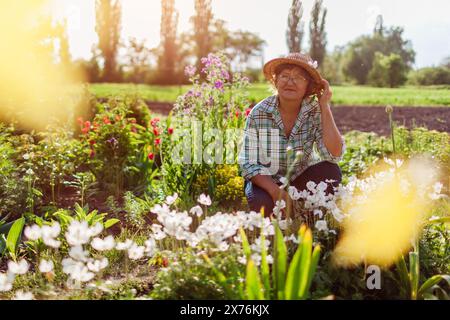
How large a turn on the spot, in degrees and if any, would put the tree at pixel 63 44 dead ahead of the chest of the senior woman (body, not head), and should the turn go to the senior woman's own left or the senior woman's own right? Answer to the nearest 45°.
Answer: approximately 135° to the senior woman's own right

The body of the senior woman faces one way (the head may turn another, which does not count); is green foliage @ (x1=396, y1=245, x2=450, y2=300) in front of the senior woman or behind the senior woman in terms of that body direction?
in front

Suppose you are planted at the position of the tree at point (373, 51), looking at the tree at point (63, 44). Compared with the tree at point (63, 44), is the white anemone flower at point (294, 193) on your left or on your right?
left

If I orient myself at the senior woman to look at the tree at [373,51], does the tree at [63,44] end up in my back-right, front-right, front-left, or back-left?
front-left

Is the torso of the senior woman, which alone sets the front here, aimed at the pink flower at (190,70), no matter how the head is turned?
no

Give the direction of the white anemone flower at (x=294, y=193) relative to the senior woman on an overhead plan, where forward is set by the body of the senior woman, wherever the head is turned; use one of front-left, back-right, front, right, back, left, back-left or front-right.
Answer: front

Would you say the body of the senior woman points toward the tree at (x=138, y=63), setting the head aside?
no

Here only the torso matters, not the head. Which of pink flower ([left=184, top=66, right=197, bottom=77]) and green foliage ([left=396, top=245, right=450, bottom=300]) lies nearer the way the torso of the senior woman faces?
the green foliage

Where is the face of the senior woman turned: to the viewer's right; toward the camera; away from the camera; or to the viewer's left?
toward the camera

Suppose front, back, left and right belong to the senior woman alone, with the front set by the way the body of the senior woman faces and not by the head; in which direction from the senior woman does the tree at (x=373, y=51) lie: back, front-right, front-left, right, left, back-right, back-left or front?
back

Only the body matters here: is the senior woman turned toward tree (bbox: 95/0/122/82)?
no

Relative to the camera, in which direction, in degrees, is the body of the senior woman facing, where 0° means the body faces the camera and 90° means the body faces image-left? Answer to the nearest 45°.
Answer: approximately 0°
